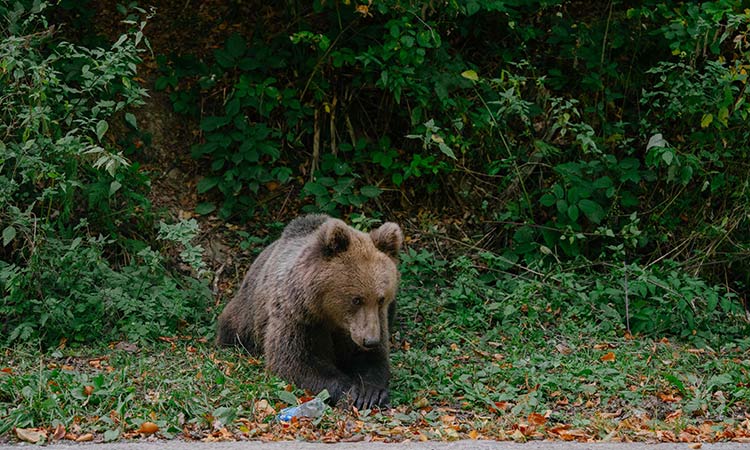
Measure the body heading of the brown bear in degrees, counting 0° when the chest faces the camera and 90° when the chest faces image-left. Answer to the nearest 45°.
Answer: approximately 315°

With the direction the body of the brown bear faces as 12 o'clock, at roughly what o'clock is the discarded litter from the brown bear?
The discarded litter is roughly at 2 o'clock from the brown bear.

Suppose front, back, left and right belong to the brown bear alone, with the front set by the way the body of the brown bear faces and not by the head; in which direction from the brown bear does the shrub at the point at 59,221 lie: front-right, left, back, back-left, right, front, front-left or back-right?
back

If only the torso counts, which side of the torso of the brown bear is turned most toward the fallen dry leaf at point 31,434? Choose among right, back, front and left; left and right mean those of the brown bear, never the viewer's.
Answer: right

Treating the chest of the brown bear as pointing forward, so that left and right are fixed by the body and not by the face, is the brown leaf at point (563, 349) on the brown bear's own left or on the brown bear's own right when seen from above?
on the brown bear's own left

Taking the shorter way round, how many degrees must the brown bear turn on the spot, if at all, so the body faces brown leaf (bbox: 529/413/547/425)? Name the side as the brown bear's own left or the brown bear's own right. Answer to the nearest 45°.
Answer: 0° — it already faces it

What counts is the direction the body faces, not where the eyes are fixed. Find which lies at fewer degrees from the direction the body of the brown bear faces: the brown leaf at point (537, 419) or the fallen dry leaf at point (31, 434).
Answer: the brown leaf

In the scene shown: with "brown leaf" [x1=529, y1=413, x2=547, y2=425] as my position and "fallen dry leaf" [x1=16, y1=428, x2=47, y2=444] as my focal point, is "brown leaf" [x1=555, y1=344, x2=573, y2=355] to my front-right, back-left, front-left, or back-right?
back-right

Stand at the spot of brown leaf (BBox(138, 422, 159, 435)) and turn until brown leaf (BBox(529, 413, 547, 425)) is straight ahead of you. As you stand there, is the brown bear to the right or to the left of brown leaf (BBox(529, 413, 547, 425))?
left

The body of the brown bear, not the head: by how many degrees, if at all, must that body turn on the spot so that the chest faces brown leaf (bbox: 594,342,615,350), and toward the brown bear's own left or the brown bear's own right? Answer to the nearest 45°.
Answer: approximately 90° to the brown bear's own left

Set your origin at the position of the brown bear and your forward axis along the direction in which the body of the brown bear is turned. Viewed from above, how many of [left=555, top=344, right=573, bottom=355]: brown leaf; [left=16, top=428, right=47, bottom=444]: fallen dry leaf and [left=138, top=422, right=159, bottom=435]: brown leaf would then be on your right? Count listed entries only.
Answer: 2

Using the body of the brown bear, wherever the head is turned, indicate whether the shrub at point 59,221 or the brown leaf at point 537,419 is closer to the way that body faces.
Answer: the brown leaf

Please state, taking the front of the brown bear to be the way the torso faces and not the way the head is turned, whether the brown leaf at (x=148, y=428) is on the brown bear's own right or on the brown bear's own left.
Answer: on the brown bear's own right

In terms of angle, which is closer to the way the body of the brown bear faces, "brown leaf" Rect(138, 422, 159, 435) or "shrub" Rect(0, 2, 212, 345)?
the brown leaf

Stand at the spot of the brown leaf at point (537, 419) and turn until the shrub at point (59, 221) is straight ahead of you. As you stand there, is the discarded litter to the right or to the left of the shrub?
left

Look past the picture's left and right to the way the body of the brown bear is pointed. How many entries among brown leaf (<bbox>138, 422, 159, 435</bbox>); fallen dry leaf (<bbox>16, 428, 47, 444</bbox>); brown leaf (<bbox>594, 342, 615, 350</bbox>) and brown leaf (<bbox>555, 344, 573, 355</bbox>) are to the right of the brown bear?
2
